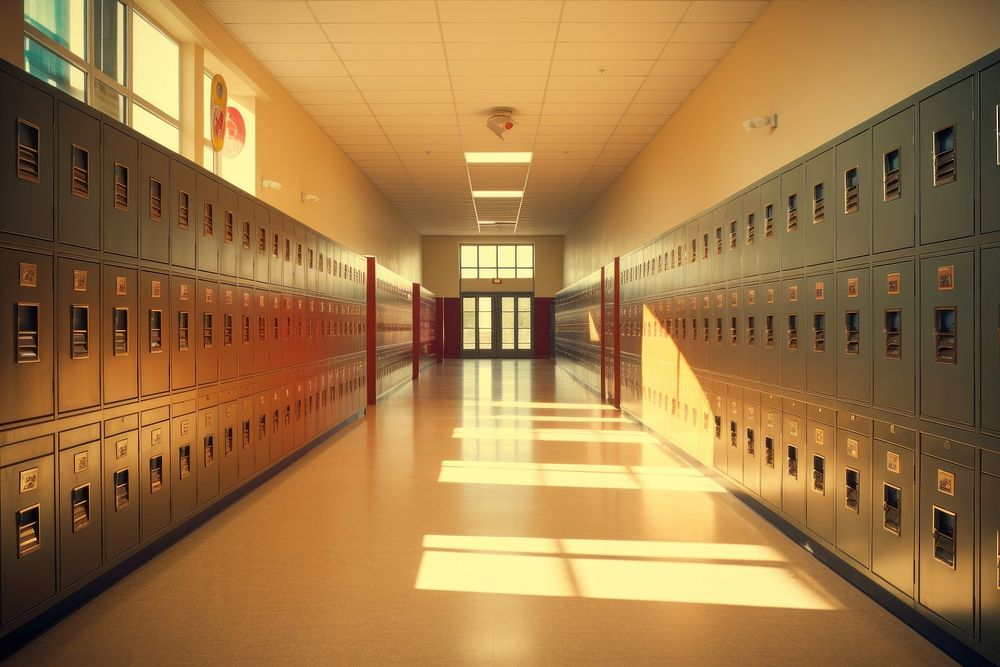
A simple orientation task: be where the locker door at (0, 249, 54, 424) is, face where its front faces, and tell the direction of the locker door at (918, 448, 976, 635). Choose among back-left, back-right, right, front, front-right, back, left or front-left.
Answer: front

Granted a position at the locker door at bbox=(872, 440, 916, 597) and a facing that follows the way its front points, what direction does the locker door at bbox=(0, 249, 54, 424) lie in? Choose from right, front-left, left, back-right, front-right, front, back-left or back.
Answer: front

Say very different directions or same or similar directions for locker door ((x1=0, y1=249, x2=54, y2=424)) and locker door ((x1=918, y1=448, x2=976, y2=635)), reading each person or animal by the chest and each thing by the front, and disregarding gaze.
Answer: very different directions

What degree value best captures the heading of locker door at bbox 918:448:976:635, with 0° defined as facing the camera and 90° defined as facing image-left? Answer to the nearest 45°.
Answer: approximately 45°

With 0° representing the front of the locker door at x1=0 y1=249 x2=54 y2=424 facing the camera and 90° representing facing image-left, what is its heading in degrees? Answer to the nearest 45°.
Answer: approximately 315°

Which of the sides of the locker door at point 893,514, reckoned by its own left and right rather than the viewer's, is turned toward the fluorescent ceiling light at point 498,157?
right

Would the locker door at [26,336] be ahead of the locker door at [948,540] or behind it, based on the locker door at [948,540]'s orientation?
ahead

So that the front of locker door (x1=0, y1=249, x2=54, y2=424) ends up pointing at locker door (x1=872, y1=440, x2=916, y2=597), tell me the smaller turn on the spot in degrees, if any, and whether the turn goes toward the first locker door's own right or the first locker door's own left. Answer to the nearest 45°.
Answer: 0° — it already faces it

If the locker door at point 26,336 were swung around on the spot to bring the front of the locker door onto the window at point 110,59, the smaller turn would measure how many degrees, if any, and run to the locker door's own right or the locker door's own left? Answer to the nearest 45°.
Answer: approximately 135° to the locker door's own left

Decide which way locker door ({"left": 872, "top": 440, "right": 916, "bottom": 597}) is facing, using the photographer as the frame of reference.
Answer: facing the viewer and to the left of the viewer

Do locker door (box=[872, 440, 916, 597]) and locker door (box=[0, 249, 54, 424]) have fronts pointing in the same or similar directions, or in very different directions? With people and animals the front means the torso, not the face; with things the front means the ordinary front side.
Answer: very different directions

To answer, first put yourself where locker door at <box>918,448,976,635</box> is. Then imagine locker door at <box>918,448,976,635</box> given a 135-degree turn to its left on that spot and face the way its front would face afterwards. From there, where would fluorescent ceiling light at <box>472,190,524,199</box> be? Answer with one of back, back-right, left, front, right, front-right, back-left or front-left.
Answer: back-left

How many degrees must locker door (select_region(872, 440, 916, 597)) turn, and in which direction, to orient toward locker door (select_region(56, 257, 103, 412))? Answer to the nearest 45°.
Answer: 0° — it already faces it

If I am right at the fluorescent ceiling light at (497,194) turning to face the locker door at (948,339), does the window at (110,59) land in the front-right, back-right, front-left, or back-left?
front-right

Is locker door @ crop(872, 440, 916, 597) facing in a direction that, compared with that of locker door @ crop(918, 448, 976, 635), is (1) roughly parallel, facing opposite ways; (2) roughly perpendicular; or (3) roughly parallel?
roughly parallel
